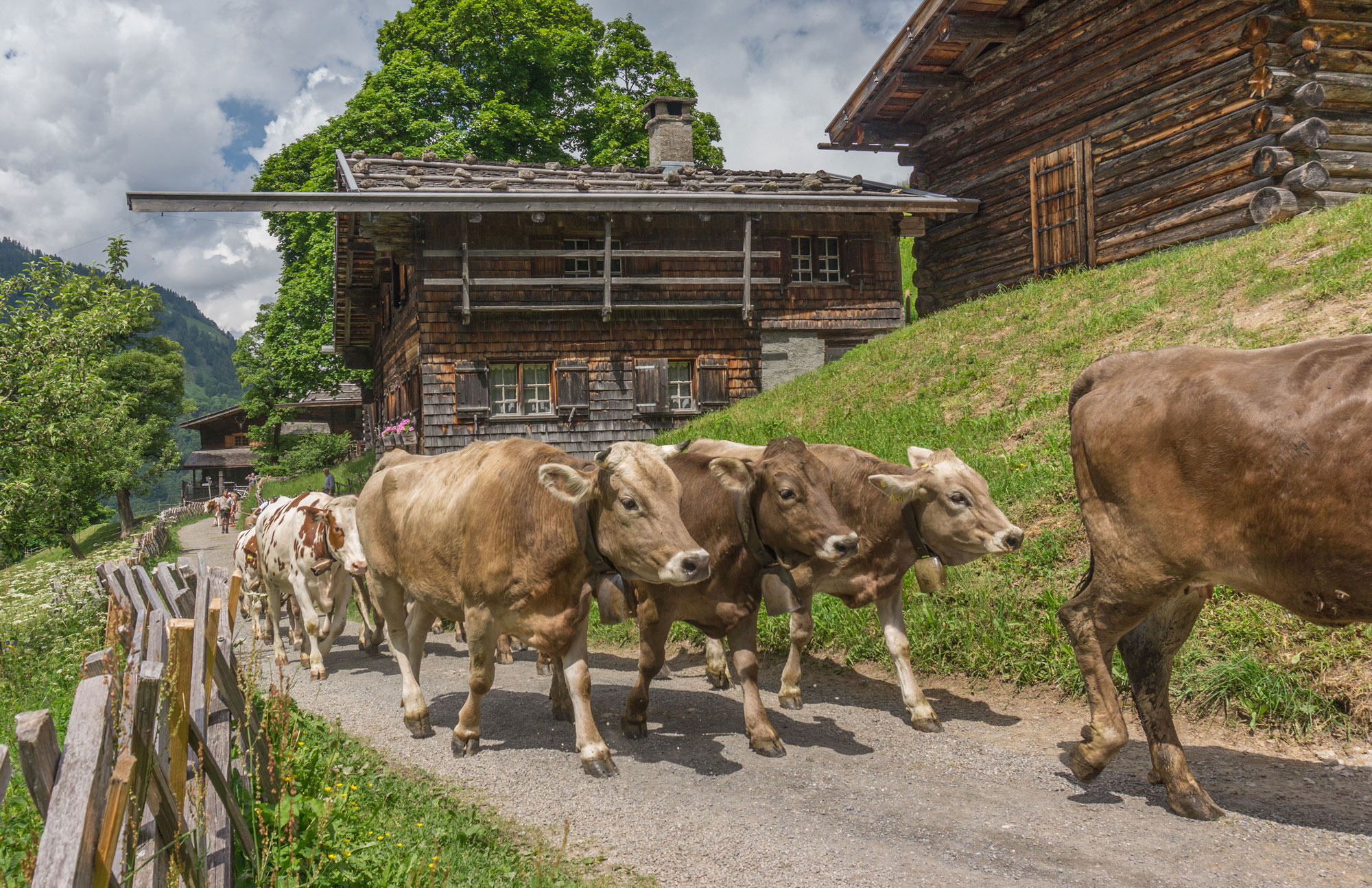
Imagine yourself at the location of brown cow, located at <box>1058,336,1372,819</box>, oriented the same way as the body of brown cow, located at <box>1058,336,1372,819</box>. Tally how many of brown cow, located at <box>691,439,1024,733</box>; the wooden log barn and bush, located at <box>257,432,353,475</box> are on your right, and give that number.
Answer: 0

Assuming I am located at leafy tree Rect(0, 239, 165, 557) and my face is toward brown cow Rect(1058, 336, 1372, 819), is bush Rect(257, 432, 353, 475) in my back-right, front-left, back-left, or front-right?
back-left

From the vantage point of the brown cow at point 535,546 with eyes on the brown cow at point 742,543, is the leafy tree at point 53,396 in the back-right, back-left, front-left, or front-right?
back-left

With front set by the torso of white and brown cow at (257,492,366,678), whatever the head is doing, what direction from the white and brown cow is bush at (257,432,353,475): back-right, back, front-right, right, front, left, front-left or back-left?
back-left

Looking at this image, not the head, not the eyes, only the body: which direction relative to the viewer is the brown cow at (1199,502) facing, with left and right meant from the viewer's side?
facing to the right of the viewer

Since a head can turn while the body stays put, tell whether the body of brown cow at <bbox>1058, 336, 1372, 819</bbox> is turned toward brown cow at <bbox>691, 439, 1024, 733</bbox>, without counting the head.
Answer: no

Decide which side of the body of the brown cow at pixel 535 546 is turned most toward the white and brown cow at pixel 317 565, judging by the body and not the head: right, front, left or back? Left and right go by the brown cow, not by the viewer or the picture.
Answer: back

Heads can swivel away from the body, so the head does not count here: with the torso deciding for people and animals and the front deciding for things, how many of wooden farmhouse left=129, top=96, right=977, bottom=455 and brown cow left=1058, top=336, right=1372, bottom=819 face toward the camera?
1

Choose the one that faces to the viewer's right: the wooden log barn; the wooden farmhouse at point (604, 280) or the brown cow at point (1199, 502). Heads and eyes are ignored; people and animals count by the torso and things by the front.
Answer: the brown cow

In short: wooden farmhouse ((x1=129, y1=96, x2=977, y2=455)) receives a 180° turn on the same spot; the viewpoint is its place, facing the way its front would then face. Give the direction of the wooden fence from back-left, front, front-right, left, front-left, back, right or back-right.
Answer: back

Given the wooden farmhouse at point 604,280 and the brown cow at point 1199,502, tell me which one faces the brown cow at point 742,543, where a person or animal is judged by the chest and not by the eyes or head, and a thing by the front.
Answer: the wooden farmhouse

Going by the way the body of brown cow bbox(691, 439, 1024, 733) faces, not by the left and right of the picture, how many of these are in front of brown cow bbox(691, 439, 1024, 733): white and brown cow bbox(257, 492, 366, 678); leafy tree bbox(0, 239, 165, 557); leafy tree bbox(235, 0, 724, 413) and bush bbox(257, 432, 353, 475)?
0

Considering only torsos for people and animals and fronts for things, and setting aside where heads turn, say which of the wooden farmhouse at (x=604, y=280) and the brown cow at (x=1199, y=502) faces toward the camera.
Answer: the wooden farmhouse

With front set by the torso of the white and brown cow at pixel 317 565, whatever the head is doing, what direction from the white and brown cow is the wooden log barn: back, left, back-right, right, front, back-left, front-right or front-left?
front-left

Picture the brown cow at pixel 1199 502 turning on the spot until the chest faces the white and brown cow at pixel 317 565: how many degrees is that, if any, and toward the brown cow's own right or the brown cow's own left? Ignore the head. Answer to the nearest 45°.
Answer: approximately 180°

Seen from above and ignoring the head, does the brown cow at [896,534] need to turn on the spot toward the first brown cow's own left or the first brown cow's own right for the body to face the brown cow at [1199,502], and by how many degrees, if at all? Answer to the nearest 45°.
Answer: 0° — it already faces it

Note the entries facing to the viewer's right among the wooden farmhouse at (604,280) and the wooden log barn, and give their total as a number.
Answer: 0

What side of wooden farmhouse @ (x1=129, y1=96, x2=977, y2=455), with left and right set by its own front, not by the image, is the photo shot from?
front

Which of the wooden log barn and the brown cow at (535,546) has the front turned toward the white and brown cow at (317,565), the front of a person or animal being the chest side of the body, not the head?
the wooden log barn

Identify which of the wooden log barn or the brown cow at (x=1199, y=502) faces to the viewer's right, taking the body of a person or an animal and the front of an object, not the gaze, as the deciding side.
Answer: the brown cow

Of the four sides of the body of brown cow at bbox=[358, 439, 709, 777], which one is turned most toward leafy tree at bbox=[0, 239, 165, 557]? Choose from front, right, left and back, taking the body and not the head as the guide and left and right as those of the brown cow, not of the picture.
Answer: back

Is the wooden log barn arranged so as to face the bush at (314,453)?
no
